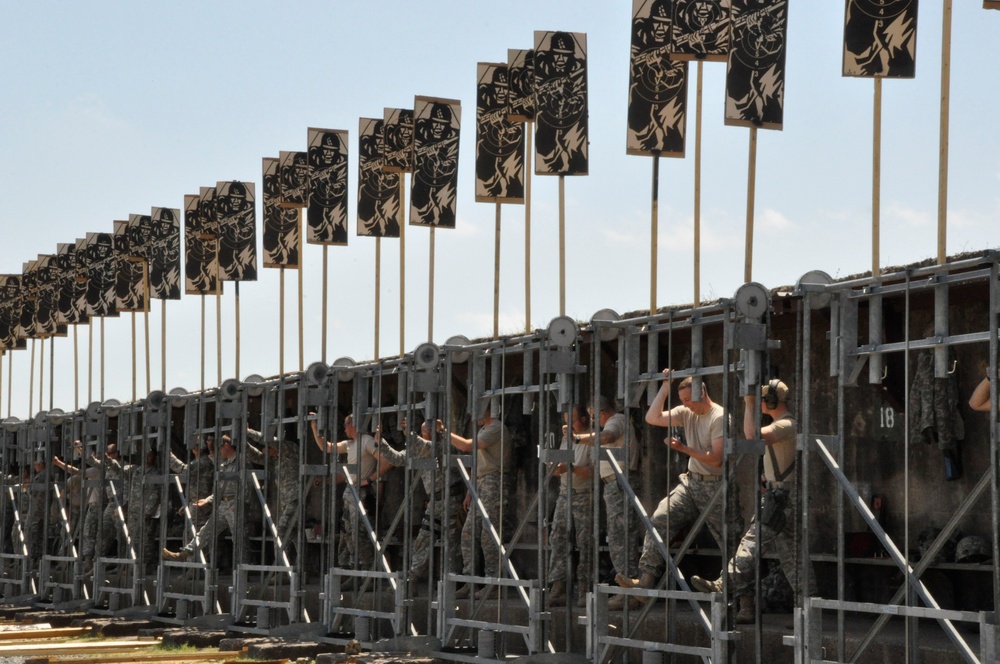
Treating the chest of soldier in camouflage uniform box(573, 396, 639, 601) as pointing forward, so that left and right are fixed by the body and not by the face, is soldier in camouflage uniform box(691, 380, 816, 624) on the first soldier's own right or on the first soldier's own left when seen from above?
on the first soldier's own left

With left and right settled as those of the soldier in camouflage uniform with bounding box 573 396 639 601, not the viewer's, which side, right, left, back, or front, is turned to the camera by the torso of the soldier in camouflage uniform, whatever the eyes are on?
left

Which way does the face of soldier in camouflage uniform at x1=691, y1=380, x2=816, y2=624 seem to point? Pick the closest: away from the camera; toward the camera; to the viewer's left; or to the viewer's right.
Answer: to the viewer's left

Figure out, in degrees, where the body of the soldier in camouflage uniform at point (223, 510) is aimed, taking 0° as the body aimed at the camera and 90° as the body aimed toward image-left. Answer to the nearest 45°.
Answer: approximately 90°

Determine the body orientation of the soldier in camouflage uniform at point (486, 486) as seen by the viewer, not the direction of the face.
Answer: to the viewer's left

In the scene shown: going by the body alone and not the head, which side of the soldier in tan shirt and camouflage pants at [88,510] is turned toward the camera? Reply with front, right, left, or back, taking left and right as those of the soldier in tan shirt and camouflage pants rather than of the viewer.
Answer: left

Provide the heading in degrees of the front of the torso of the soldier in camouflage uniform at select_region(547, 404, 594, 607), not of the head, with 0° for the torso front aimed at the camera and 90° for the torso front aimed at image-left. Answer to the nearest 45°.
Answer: approximately 45°

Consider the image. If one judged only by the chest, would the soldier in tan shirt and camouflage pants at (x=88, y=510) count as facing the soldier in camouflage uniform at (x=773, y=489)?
no

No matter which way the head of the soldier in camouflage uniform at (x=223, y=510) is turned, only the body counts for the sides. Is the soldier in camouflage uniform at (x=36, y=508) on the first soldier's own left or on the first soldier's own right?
on the first soldier's own right

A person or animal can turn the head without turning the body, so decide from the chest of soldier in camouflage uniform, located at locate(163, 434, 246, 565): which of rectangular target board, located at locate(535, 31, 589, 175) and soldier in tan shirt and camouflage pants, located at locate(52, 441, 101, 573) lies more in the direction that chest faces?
the soldier in tan shirt and camouflage pants
